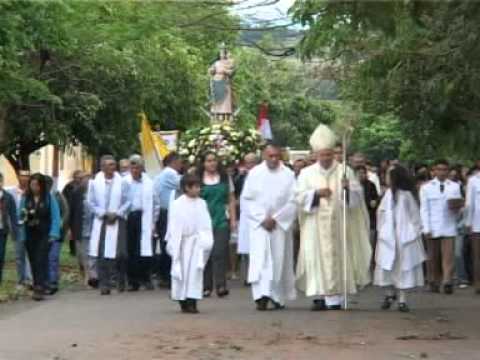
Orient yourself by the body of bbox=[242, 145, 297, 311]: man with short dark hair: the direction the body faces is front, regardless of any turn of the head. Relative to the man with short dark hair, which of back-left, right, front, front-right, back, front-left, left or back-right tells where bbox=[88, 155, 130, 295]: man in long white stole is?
back-right

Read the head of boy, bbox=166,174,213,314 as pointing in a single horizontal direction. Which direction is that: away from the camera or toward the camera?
toward the camera

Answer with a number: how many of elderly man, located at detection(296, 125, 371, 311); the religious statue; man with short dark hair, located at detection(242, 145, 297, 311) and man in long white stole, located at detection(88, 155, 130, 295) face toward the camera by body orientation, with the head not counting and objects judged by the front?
4

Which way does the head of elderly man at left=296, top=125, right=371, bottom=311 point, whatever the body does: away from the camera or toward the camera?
toward the camera

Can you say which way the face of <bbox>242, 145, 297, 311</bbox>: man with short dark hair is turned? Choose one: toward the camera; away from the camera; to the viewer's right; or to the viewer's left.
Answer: toward the camera

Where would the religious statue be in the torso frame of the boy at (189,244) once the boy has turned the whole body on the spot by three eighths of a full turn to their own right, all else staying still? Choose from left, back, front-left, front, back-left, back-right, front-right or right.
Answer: right

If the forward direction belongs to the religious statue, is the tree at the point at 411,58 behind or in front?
in front

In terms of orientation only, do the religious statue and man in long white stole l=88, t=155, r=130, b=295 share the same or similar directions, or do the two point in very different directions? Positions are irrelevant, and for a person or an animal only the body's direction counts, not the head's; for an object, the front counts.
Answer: same or similar directions

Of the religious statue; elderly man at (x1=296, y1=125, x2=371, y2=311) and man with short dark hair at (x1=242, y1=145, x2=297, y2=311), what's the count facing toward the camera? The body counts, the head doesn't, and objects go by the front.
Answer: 3

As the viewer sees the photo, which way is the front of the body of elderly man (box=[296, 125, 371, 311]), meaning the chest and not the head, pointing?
toward the camera

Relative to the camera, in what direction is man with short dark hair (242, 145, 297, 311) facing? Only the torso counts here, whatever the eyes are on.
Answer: toward the camera

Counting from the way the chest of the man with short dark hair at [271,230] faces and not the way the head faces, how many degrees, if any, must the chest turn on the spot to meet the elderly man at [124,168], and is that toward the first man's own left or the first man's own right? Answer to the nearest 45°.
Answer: approximately 135° to the first man's own right

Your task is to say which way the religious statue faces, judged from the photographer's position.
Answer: facing the viewer

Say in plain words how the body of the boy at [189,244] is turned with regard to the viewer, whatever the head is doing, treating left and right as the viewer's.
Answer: facing the viewer and to the right of the viewer

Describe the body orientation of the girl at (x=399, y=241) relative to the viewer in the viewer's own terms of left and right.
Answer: facing the viewer and to the left of the viewer

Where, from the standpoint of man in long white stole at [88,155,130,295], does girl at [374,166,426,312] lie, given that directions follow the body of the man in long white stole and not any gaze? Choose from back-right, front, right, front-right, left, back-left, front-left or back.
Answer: front-left

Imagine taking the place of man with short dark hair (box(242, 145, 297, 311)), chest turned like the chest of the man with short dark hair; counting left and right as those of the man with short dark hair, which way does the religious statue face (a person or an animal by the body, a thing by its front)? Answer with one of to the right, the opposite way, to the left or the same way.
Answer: the same way
